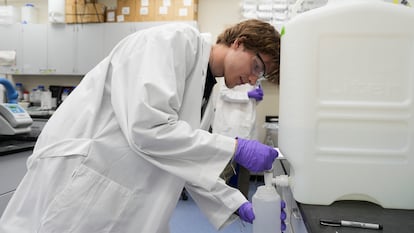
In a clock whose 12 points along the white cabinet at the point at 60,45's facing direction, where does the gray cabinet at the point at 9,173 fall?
the gray cabinet at the point at 9,173 is roughly at 12 o'clock from the white cabinet at the point at 60,45.

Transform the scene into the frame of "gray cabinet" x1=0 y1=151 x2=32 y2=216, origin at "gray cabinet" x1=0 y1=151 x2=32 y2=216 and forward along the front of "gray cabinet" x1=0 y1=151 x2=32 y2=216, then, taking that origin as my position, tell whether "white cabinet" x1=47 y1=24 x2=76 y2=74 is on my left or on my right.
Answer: on my left

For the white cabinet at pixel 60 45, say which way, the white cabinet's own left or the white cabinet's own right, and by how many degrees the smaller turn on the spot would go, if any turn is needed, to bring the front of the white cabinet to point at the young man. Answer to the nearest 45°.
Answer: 0° — it already faces them

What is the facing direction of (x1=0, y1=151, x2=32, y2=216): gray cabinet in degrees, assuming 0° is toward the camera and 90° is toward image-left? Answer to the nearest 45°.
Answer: approximately 315°
